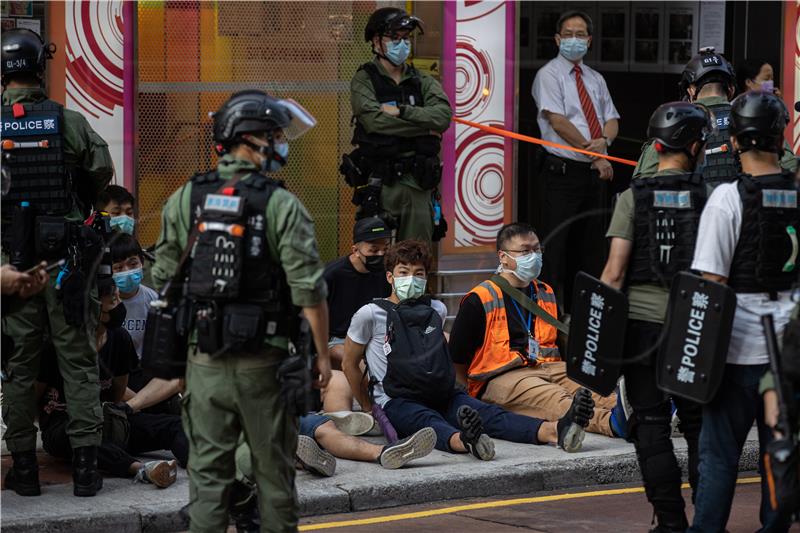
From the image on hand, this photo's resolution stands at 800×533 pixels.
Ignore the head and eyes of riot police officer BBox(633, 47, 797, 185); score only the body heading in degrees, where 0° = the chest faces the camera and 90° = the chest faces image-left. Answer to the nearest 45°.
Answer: approximately 180°

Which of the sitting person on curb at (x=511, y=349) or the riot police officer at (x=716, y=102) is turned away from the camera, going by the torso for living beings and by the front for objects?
the riot police officer

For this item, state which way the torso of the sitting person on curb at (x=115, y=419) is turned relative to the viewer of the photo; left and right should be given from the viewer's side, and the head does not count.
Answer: facing the viewer and to the right of the viewer

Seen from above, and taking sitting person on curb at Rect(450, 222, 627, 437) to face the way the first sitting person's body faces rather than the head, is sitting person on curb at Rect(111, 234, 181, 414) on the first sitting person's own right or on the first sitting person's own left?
on the first sitting person's own right

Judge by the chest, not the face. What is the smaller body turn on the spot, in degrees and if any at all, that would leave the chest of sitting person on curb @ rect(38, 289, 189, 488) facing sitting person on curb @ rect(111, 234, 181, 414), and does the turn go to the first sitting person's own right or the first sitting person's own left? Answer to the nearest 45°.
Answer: approximately 135° to the first sitting person's own left

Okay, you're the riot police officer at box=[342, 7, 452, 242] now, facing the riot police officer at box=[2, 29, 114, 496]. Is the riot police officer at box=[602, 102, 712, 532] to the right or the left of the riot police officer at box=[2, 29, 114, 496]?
left

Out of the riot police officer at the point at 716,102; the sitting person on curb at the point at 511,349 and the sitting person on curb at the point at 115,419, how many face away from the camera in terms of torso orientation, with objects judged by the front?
1

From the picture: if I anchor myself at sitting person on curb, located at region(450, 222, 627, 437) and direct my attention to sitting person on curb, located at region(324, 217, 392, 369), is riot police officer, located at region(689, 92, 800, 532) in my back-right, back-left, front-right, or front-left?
back-left

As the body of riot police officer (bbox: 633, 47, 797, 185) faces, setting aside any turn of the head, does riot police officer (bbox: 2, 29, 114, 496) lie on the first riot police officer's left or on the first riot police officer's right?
on the first riot police officer's left

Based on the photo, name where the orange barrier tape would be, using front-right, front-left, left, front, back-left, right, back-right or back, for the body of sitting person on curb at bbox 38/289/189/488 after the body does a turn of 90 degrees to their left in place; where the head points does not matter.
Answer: front
